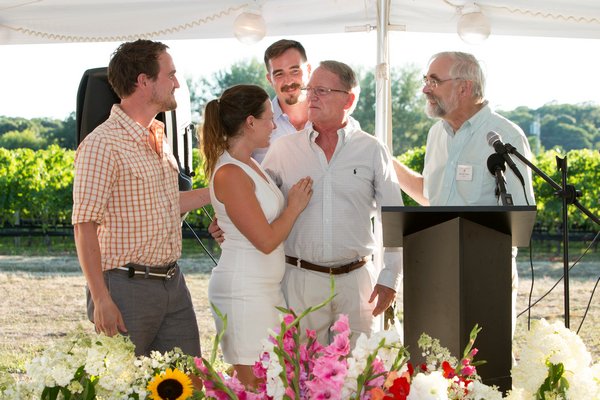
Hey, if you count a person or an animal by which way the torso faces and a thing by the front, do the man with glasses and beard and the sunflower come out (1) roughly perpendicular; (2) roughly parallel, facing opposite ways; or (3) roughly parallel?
roughly perpendicular

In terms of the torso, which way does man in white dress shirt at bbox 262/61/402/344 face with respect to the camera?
toward the camera

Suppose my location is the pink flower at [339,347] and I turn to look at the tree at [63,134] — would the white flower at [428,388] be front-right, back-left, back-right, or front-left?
back-right

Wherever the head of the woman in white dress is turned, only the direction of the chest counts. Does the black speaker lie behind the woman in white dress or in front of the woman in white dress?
behind

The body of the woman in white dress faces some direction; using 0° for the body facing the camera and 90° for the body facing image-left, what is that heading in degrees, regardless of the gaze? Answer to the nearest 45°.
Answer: approximately 270°

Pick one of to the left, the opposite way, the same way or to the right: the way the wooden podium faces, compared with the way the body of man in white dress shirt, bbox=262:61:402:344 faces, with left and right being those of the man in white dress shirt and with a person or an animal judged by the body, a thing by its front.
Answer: the same way

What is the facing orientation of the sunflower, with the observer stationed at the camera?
facing the viewer

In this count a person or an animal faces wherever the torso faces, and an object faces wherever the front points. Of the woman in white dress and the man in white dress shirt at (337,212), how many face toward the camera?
1

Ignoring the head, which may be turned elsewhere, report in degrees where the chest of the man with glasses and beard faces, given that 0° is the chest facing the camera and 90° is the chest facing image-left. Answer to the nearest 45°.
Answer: approximately 45°

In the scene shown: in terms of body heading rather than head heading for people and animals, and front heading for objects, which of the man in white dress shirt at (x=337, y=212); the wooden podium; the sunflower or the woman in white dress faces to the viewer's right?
the woman in white dress

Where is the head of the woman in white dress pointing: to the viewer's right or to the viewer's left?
to the viewer's right

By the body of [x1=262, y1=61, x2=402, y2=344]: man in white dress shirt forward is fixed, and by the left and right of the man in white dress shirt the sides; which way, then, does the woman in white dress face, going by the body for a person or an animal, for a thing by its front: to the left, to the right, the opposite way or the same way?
to the left

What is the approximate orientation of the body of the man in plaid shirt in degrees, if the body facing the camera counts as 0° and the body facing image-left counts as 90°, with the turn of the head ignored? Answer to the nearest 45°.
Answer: approximately 315°

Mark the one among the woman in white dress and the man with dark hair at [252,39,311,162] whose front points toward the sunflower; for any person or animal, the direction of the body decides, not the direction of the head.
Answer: the man with dark hair

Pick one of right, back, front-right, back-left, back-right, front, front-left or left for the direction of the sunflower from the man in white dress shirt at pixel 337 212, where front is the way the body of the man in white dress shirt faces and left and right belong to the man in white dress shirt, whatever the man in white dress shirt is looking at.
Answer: front

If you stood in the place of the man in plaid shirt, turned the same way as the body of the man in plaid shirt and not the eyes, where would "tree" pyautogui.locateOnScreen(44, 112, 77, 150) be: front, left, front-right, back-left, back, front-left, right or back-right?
back-left

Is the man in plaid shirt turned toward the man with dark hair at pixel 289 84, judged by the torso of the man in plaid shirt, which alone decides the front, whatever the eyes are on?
no

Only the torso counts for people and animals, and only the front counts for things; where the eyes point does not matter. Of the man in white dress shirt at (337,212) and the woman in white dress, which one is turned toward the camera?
the man in white dress shirt
